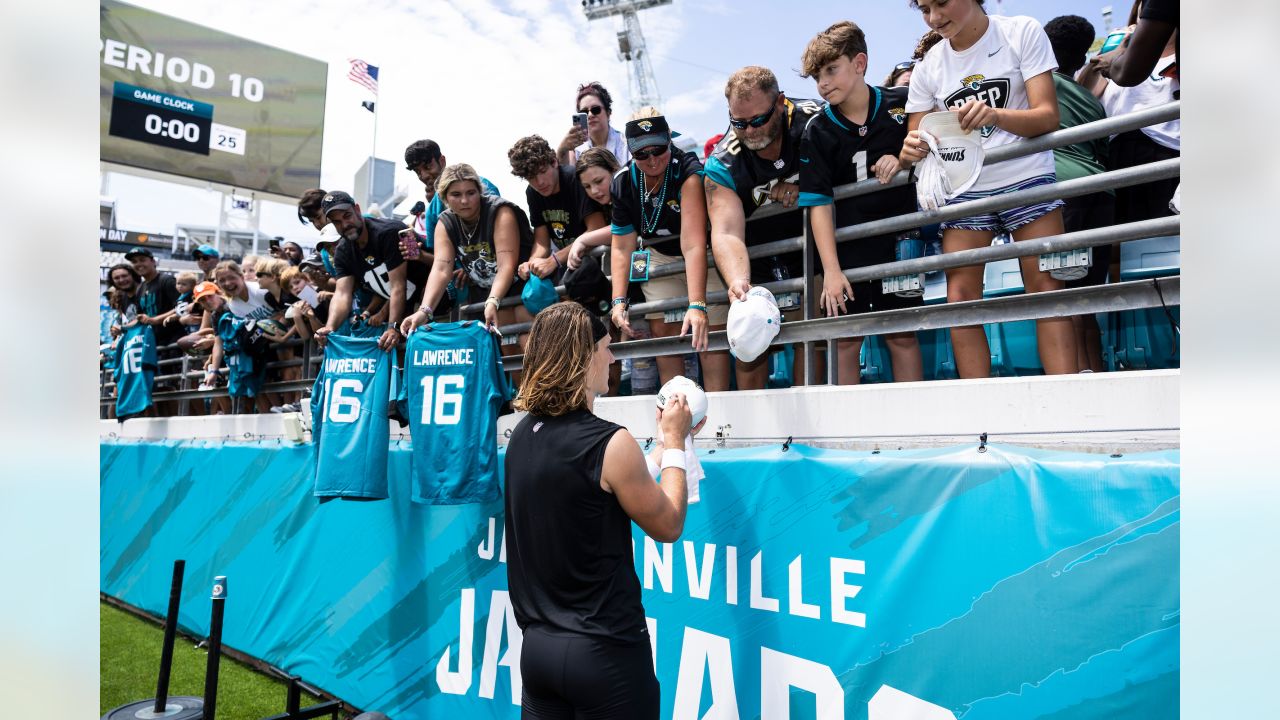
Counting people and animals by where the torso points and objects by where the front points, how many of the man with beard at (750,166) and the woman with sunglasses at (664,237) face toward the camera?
2

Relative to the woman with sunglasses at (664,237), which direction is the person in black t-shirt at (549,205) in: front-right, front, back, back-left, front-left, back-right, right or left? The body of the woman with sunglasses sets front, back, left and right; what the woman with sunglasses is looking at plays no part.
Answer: back-right

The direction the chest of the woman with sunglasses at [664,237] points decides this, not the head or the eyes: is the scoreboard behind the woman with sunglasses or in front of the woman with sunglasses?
behind

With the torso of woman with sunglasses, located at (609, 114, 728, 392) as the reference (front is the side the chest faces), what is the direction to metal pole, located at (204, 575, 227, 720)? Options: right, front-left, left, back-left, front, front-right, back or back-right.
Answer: right

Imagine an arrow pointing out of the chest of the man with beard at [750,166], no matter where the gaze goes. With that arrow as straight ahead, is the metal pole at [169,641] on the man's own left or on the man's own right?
on the man's own right

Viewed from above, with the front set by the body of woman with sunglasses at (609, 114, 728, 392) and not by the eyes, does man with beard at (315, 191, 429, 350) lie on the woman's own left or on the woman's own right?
on the woman's own right

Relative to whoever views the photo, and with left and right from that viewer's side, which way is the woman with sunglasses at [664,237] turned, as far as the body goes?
facing the viewer

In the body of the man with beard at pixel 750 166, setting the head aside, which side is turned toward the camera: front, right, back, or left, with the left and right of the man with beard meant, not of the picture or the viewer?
front

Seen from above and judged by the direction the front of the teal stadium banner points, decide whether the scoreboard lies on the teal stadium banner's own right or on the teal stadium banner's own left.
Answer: on the teal stadium banner's own right

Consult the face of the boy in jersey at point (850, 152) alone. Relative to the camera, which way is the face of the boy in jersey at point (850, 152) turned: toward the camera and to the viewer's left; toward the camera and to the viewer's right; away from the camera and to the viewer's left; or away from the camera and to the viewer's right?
toward the camera and to the viewer's left

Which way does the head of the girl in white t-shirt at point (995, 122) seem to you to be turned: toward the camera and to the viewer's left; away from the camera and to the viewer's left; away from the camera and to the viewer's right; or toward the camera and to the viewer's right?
toward the camera and to the viewer's left

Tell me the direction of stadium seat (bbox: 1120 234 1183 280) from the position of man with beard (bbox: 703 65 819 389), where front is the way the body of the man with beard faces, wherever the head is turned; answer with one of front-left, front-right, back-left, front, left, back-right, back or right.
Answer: left

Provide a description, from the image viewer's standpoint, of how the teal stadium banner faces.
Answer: facing the viewer and to the left of the viewer
